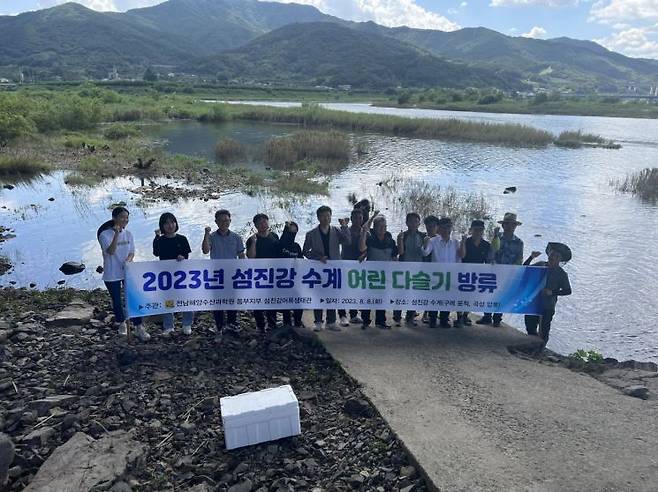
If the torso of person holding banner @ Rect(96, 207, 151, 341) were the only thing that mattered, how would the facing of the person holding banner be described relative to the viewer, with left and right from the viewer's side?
facing the viewer and to the right of the viewer

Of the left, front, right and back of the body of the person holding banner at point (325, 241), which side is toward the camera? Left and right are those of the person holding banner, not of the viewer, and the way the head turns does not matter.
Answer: front

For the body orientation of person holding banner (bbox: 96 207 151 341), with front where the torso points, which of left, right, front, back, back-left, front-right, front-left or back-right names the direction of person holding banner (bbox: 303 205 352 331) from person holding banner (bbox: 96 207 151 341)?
front-left

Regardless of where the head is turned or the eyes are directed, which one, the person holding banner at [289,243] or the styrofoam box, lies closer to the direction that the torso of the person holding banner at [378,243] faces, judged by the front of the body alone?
the styrofoam box

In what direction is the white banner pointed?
toward the camera

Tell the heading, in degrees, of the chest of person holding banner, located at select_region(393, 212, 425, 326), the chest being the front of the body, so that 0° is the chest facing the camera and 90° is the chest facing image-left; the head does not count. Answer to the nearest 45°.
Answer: approximately 0°

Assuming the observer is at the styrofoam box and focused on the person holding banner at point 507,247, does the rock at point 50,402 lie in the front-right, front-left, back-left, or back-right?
back-left

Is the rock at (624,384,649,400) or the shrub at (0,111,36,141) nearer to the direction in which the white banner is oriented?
the rock

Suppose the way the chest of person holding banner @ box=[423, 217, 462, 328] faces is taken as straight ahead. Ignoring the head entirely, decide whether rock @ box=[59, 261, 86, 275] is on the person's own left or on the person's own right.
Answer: on the person's own right

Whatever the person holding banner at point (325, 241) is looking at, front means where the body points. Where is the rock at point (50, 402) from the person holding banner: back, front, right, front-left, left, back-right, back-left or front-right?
front-right

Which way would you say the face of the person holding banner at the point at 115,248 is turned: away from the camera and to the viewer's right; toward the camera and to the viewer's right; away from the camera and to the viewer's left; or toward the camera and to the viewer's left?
toward the camera and to the viewer's right

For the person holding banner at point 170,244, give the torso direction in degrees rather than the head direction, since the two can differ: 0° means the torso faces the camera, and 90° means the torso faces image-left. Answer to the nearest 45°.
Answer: approximately 0°

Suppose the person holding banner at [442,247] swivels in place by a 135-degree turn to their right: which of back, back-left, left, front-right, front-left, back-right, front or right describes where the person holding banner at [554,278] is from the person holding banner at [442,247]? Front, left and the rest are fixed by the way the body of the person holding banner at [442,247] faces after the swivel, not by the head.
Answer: back-right

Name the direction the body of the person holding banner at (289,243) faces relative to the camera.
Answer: toward the camera

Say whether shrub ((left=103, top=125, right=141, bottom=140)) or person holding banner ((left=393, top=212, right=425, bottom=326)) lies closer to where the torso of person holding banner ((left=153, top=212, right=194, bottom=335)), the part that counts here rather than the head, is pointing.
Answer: the person holding banner

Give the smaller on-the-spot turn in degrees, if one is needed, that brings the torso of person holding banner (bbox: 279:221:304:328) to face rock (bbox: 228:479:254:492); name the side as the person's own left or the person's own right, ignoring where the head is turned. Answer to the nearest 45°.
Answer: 0° — they already face it
